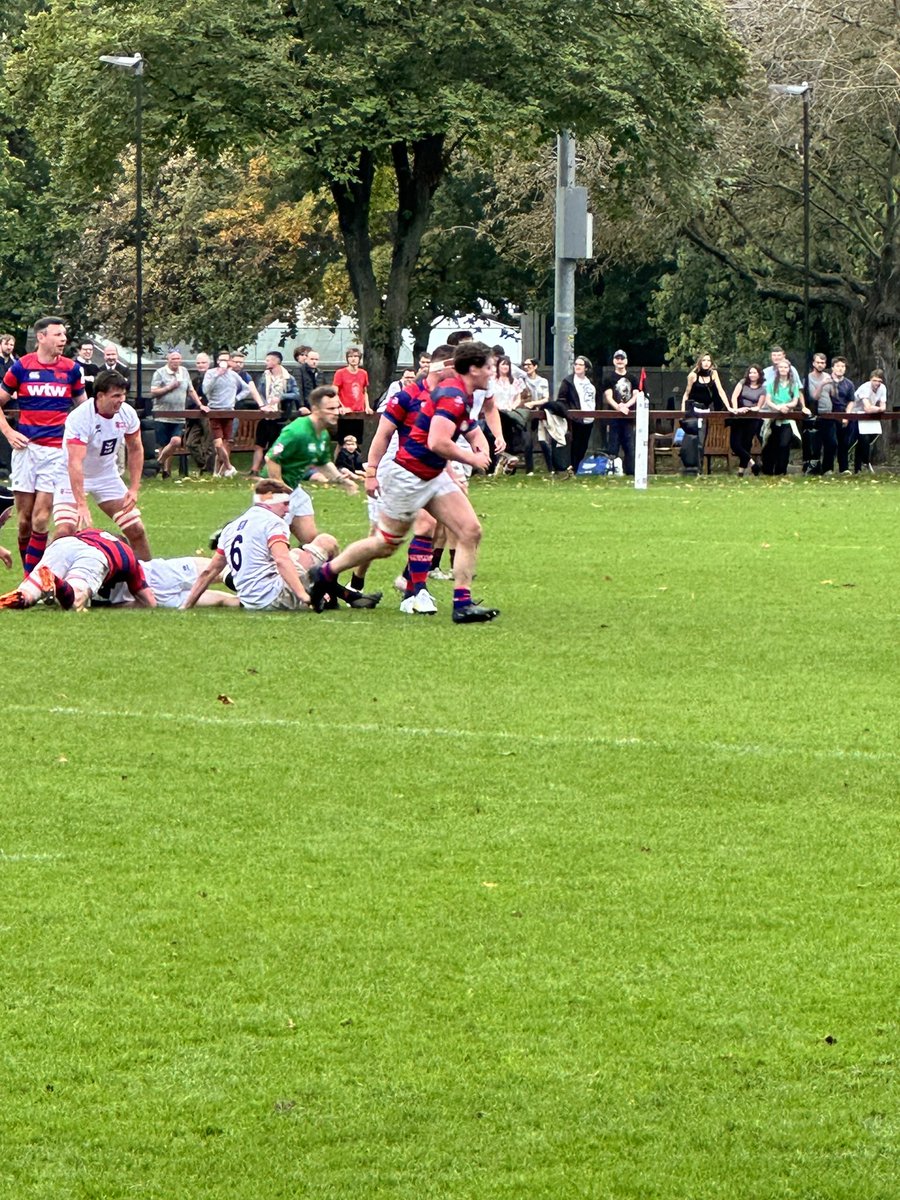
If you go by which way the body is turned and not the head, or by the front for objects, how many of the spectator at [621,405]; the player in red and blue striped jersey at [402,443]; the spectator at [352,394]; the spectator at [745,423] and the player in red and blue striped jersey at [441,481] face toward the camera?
3

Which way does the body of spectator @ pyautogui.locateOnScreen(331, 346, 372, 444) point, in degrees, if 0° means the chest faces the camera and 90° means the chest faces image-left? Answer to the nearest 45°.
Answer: approximately 0°

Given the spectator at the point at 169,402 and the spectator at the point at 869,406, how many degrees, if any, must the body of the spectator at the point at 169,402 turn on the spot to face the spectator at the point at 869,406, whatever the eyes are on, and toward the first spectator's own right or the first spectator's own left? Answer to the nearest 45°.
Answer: approximately 45° to the first spectator's own left

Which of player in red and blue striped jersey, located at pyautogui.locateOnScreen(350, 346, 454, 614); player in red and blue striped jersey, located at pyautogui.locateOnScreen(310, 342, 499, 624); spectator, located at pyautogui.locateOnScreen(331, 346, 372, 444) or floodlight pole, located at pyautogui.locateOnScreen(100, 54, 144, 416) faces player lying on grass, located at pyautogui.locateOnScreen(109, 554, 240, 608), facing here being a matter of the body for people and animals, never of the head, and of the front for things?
the spectator

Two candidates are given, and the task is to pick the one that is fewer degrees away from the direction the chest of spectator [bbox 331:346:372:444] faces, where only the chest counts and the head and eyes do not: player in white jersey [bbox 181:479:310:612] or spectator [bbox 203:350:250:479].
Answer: the player in white jersey

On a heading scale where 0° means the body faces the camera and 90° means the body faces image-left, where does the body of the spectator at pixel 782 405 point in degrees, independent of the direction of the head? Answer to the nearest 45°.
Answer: approximately 0°

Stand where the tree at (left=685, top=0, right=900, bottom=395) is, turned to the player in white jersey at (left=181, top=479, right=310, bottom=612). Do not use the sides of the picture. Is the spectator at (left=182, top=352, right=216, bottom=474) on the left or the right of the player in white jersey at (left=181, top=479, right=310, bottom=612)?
right

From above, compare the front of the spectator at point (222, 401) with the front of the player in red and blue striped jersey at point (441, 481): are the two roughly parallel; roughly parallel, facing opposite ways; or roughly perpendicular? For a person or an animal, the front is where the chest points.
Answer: roughly perpendicular

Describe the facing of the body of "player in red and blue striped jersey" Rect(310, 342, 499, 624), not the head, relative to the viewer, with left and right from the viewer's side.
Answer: facing to the right of the viewer
